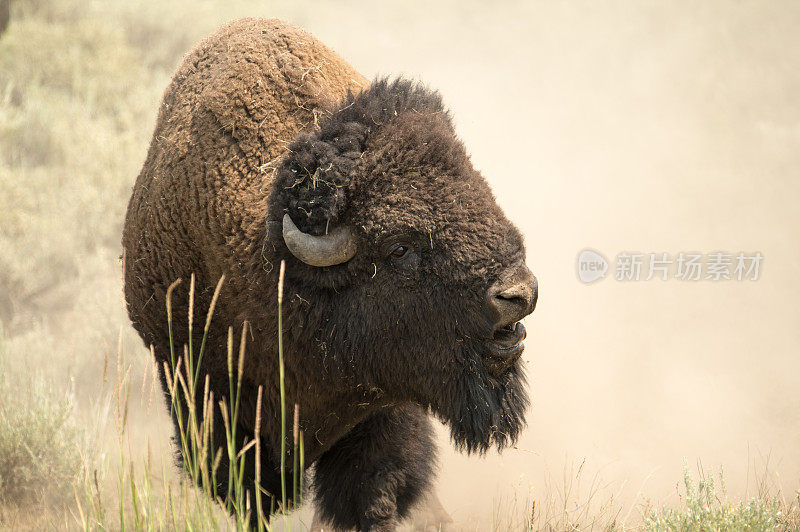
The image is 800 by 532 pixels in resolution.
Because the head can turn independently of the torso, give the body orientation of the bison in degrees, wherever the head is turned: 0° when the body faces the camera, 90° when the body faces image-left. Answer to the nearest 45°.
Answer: approximately 315°

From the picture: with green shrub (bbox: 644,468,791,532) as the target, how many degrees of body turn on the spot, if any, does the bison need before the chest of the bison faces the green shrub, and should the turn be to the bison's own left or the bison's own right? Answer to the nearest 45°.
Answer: approximately 45° to the bison's own left

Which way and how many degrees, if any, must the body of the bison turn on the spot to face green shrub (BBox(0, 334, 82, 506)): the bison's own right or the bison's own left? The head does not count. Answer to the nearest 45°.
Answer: approximately 180°
